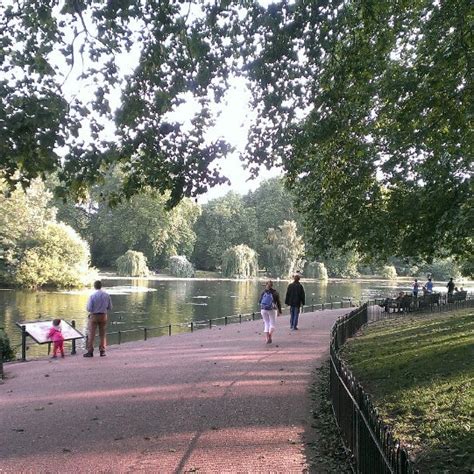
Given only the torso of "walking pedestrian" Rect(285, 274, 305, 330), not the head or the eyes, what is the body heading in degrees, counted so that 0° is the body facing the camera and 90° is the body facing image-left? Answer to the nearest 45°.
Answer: approximately 180°

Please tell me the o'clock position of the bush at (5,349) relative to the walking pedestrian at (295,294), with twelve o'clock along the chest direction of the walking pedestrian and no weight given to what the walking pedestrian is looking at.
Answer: The bush is roughly at 8 o'clock from the walking pedestrian.

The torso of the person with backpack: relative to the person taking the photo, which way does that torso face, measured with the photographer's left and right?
facing away from the viewer

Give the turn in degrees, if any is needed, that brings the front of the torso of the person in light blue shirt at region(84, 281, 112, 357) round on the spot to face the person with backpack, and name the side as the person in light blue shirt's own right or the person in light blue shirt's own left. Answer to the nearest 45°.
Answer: approximately 90° to the person in light blue shirt's own right

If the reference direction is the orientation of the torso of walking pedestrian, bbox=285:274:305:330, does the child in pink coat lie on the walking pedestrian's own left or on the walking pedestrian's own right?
on the walking pedestrian's own left

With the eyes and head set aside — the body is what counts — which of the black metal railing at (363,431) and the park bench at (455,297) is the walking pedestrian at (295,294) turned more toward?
the park bench

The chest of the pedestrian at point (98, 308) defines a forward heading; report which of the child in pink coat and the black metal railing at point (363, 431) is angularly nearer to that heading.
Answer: the child in pink coat
